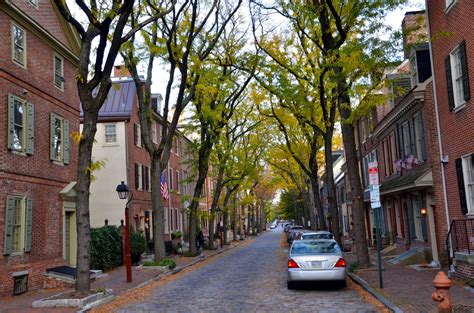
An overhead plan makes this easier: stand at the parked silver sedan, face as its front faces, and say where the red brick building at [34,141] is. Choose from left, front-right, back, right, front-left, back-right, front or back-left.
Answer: left

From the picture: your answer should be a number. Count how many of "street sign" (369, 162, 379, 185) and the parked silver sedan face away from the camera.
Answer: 1

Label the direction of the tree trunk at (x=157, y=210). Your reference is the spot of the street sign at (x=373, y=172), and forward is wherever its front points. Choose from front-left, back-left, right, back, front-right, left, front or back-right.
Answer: back-right

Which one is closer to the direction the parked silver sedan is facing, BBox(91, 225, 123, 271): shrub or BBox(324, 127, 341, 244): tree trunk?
the tree trunk

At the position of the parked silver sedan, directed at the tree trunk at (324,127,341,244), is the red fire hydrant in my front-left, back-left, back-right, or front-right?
back-right

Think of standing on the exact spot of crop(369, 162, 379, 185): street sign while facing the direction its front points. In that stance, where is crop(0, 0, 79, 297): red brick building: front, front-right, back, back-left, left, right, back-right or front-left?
right

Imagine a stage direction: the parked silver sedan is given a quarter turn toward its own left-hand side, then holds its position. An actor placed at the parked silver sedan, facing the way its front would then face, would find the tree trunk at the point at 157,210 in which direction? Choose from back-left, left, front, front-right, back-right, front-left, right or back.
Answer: front-right

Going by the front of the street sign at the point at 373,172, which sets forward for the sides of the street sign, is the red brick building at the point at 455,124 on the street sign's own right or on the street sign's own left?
on the street sign's own left

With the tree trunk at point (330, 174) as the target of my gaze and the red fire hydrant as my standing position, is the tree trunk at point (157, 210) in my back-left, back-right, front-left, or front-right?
front-left

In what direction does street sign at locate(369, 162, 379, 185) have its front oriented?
toward the camera

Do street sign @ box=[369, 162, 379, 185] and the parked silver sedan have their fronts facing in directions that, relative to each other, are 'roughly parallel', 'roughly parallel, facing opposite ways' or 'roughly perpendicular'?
roughly parallel, facing opposite ways

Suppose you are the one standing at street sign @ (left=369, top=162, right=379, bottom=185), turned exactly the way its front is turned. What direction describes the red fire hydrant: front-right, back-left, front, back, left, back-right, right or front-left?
front

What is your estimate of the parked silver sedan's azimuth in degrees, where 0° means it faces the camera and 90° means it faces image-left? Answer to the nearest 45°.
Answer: approximately 180°

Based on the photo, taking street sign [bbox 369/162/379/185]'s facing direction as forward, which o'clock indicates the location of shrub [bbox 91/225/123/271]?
The shrub is roughly at 4 o'clock from the street sign.

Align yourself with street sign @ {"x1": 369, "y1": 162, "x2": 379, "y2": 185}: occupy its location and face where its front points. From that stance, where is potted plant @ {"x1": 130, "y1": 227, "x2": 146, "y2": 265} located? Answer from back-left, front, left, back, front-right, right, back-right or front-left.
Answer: back-right

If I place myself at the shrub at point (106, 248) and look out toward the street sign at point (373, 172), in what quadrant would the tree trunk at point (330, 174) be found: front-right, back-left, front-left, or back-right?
front-left

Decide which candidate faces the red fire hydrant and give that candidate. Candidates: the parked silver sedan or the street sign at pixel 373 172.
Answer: the street sign

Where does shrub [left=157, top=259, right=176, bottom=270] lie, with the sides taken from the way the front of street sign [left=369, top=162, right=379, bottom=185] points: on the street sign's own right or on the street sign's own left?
on the street sign's own right
